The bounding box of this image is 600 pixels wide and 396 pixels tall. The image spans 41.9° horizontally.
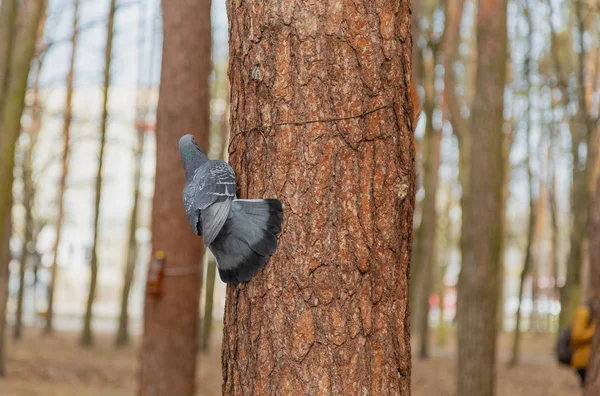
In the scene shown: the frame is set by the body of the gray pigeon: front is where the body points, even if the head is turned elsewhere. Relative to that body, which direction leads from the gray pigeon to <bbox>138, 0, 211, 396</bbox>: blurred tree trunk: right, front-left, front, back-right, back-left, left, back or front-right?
front-right

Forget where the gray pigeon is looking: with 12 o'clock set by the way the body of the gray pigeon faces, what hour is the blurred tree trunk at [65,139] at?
The blurred tree trunk is roughly at 1 o'clock from the gray pigeon.

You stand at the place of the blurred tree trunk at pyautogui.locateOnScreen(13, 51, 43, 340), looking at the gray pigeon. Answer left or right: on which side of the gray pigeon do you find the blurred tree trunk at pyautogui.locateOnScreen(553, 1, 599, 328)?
left

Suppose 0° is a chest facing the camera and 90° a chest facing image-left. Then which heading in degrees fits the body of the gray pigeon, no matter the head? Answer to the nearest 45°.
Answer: approximately 135°

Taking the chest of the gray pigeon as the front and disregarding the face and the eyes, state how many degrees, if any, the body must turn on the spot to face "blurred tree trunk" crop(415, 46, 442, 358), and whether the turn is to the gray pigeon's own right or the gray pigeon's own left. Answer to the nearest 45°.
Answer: approximately 45° to the gray pigeon's own right

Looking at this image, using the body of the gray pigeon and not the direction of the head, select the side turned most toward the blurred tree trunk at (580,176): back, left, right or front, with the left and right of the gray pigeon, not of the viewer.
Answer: right

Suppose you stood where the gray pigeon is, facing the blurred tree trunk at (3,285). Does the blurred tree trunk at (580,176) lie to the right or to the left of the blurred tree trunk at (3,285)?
right

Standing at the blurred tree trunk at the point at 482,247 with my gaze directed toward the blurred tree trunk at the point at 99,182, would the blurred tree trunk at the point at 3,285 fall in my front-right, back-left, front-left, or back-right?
front-left

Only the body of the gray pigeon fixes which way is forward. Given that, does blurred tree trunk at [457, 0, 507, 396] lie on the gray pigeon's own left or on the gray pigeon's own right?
on the gray pigeon's own right

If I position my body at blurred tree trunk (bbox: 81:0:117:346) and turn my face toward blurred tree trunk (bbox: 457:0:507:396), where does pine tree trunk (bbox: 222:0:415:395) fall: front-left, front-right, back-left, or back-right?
front-right

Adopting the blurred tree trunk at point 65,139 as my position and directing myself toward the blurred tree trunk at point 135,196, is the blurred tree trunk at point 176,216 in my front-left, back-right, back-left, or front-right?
front-right

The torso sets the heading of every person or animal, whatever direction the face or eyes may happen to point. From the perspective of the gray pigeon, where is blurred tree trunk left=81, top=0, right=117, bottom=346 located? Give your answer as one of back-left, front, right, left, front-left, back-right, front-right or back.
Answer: front-right

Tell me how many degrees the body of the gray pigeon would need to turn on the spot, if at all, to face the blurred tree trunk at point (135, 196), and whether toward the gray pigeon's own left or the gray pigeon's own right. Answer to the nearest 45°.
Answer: approximately 45° to the gray pigeon's own right
